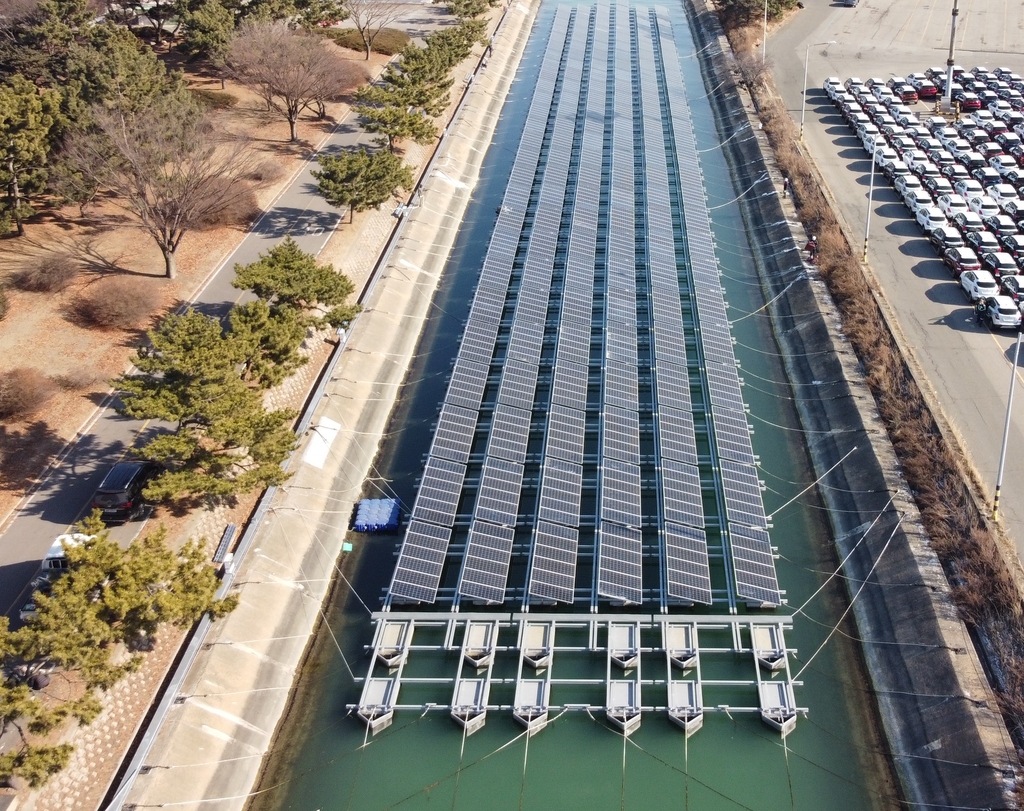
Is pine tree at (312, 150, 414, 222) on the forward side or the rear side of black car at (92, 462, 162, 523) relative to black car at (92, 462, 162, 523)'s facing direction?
on the forward side

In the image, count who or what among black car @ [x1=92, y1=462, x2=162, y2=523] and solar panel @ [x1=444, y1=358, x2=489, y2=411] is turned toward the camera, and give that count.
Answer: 1

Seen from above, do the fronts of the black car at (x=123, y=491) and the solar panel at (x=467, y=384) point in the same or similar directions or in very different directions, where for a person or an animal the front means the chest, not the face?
very different directions

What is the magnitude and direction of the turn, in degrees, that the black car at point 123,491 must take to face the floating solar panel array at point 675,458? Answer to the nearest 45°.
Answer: approximately 45° to its right

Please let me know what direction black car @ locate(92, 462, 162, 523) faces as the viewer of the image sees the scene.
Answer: facing away from the viewer and to the right of the viewer

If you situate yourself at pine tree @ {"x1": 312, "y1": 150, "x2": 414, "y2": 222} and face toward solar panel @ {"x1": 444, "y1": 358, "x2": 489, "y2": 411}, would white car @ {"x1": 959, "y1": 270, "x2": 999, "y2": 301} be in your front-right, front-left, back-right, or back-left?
front-left

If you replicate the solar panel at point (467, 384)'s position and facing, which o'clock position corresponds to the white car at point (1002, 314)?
The white car is roughly at 9 o'clock from the solar panel.

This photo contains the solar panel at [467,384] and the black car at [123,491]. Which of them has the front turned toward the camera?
the solar panel

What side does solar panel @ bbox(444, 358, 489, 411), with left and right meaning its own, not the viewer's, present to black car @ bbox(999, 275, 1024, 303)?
left

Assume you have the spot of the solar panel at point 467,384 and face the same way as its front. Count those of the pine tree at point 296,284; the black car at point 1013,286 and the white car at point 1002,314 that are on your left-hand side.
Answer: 2

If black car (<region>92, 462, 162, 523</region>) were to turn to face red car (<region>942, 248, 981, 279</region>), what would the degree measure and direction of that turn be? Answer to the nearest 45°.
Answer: approximately 45° to its right

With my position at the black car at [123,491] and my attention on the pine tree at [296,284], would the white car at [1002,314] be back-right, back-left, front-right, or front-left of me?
front-right

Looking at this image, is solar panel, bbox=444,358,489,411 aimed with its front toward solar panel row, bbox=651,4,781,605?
no

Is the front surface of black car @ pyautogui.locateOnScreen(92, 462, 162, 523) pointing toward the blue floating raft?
no

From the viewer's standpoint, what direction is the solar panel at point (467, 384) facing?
toward the camera

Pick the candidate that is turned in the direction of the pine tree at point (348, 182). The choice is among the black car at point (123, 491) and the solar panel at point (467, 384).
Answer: the black car

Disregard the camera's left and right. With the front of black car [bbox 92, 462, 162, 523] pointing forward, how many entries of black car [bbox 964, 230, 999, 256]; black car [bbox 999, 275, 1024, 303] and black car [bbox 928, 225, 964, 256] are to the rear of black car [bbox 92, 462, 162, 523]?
0

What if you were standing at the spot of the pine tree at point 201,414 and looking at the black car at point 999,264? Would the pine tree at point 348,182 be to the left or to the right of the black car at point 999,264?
left
